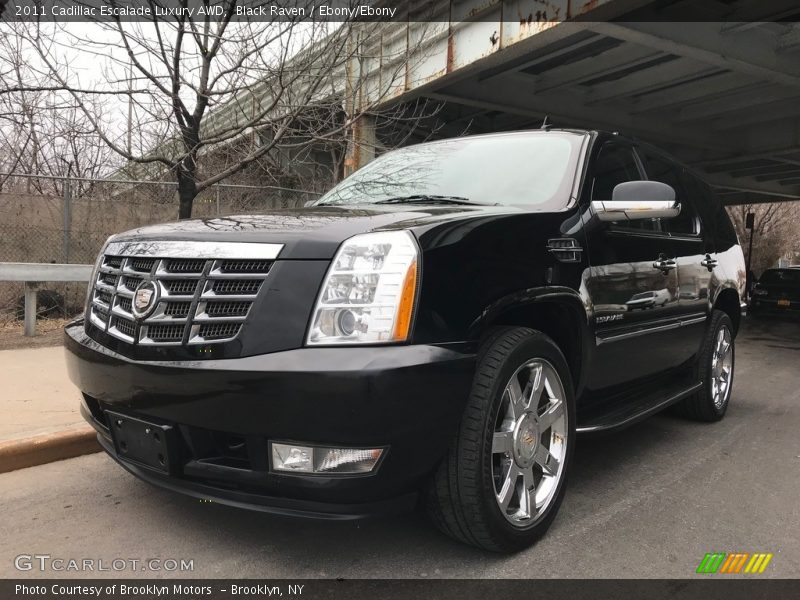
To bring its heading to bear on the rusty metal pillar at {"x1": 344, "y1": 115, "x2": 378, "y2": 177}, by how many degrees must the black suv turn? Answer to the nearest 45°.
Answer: approximately 135° to its right

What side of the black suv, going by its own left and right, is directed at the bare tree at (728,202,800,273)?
back

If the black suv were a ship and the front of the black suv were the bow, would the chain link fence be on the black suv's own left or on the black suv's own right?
on the black suv's own right

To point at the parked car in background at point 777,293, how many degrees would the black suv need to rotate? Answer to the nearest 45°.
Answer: approximately 180°

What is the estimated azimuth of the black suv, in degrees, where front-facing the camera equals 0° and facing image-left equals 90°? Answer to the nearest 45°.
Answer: approximately 45°

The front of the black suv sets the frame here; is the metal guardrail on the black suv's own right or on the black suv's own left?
on the black suv's own right
